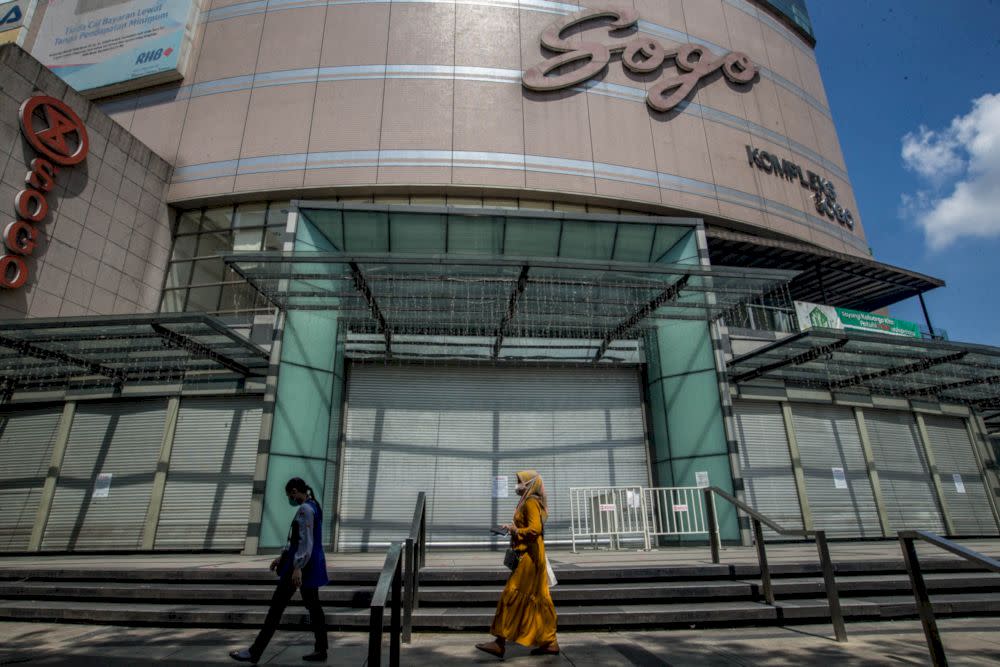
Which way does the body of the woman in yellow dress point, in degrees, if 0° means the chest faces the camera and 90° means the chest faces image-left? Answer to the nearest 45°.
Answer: approximately 90°

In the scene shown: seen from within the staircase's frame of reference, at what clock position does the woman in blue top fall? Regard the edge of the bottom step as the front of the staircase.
The woman in blue top is roughly at 2 o'clock from the staircase.

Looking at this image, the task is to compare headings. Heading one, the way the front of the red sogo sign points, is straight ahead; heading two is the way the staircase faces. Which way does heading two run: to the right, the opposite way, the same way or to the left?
to the right

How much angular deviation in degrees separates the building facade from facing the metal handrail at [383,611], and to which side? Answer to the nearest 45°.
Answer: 0° — it already faces it

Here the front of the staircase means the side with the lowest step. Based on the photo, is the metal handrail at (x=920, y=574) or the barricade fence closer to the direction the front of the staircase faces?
the metal handrail

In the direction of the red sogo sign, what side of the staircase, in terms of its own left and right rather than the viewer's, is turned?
right

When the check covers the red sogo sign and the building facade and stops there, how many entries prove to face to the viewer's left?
0

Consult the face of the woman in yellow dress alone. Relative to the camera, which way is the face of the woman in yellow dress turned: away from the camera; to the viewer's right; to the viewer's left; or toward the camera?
to the viewer's left
